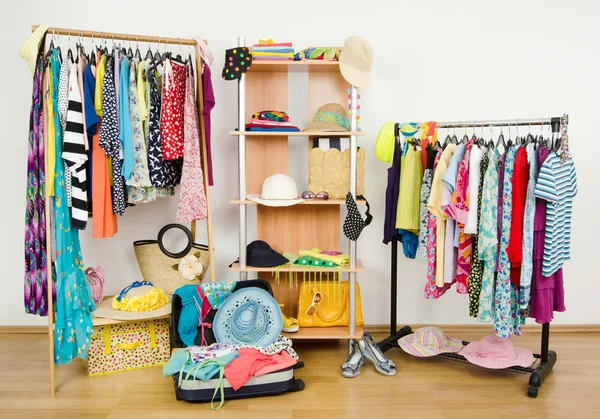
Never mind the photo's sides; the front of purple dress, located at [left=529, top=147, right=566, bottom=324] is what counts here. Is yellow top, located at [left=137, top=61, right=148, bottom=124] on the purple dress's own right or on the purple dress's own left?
on the purple dress's own right

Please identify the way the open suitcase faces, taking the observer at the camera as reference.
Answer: facing the viewer

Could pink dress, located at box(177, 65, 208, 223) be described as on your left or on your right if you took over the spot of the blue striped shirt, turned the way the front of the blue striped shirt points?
on your right

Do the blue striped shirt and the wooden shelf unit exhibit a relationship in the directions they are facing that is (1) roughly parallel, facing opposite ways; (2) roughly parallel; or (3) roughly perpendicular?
roughly parallel

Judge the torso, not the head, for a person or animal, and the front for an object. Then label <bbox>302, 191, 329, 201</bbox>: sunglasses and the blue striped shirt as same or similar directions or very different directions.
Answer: same or similar directions

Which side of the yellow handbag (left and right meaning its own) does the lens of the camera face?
front

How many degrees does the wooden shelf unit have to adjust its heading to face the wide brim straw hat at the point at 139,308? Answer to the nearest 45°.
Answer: approximately 45° to its right

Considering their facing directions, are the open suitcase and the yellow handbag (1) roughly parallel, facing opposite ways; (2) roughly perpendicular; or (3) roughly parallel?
roughly parallel

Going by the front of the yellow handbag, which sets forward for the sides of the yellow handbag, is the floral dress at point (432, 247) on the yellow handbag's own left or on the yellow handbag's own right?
on the yellow handbag's own left
